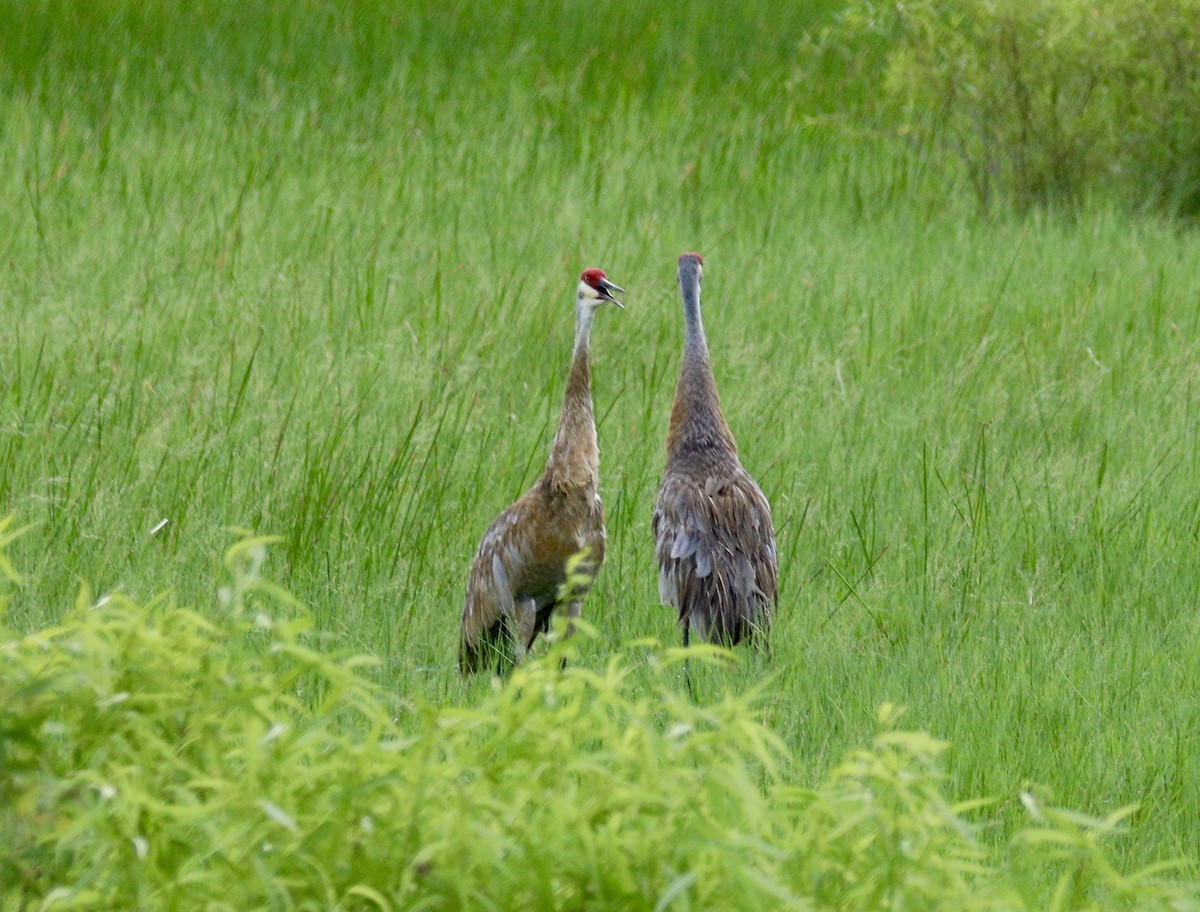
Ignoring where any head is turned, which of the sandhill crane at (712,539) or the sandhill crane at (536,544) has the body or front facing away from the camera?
the sandhill crane at (712,539)

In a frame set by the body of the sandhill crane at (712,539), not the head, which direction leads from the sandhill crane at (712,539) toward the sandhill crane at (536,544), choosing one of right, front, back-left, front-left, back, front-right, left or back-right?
left

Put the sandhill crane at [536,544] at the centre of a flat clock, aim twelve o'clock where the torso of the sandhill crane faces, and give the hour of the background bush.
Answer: The background bush is roughly at 10 o'clock from the sandhill crane.

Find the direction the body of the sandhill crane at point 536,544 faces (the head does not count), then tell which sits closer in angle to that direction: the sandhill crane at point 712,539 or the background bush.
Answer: the sandhill crane

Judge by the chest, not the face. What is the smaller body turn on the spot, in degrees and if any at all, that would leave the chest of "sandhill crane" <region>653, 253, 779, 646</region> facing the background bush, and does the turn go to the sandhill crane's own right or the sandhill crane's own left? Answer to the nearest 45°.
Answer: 0° — it already faces it

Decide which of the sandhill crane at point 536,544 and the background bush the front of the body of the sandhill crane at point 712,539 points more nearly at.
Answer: the background bush

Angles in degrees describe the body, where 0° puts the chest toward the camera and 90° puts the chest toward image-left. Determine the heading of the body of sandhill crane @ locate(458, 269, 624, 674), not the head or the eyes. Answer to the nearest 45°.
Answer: approximately 270°

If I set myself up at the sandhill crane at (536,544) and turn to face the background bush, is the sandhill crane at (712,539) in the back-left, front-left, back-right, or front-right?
front-right

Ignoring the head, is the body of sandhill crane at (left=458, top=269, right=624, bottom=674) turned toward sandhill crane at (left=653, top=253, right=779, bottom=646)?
yes

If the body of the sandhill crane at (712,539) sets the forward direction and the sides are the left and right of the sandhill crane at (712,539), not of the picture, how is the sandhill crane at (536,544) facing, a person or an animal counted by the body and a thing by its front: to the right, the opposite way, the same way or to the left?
to the right

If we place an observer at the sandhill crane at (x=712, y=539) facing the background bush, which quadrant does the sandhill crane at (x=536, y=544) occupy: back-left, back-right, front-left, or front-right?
back-left

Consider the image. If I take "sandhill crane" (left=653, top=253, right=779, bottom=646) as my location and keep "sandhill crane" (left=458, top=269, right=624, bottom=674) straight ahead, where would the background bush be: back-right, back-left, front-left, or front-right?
back-right

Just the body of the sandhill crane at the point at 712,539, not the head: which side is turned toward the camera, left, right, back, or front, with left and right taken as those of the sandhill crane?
back

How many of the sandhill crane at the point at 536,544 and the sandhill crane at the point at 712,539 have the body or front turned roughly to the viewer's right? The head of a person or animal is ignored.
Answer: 1
